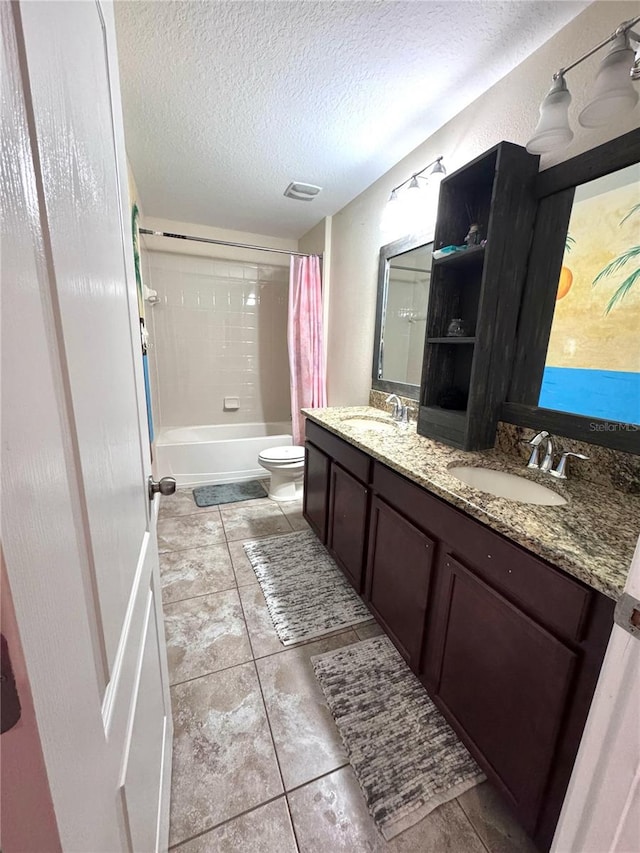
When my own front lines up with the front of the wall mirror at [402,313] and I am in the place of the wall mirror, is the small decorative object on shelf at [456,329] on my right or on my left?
on my left

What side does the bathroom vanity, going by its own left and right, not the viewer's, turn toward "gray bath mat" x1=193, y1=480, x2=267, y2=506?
right

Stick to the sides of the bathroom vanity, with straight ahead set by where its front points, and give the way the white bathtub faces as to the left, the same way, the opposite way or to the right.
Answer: to the left

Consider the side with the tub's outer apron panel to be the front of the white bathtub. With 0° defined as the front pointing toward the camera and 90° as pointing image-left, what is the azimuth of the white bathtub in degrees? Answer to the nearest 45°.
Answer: approximately 0°
